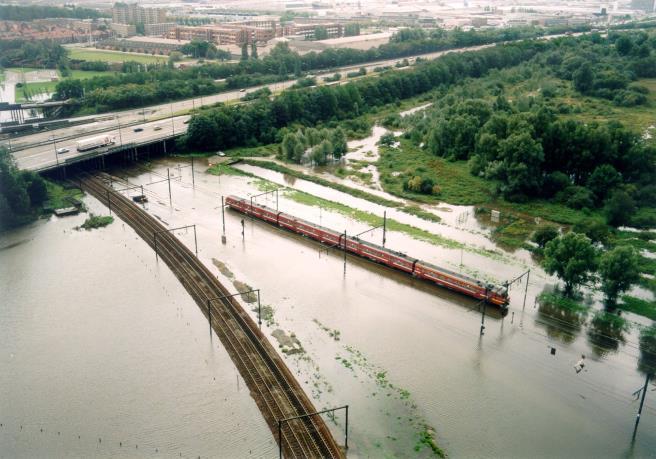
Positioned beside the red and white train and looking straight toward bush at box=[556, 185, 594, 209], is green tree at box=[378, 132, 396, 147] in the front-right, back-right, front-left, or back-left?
front-left

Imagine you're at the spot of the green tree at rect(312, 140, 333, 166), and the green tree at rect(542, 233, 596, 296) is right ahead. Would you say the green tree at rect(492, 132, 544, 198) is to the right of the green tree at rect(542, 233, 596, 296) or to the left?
left

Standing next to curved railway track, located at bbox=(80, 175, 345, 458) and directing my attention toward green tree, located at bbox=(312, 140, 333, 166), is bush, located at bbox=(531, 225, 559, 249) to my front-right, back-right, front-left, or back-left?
front-right

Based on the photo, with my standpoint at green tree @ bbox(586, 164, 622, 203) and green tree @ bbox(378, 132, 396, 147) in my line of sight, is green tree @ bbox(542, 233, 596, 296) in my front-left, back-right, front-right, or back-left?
back-left

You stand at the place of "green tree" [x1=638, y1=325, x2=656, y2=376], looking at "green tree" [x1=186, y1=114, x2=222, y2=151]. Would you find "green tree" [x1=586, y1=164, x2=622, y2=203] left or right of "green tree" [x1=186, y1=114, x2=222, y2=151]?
right
